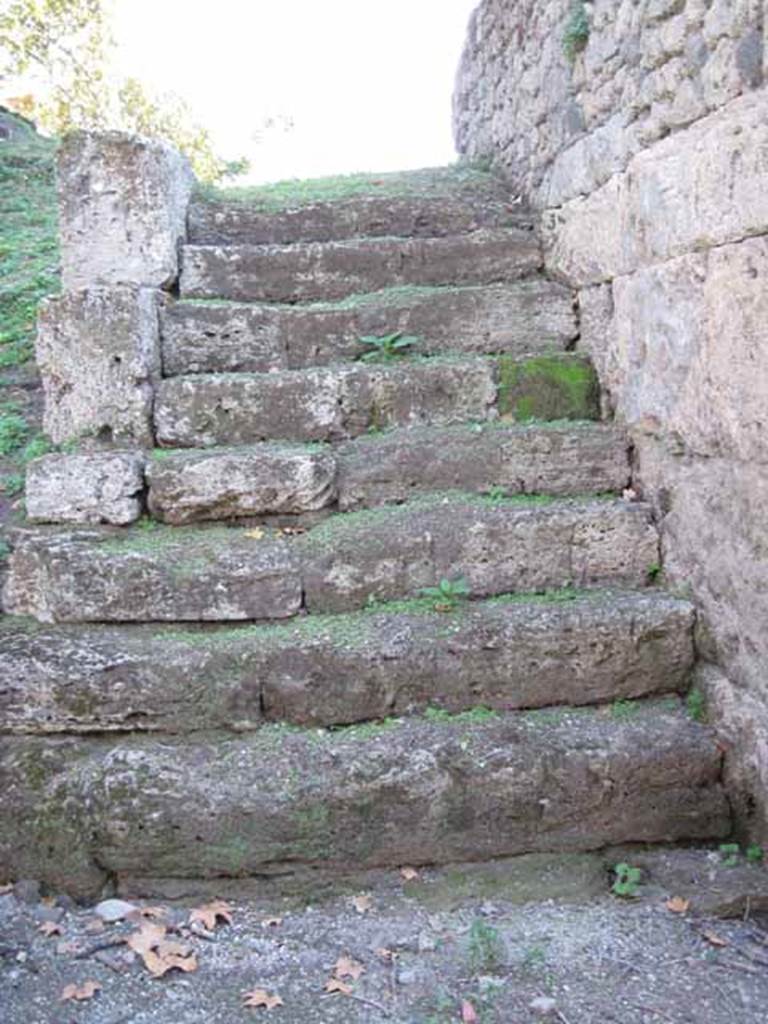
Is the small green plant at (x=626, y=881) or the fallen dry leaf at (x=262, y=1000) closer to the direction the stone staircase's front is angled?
the fallen dry leaf

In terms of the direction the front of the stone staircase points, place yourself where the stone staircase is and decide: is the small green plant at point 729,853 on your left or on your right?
on your left

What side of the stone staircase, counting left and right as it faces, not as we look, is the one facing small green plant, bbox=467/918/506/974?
front

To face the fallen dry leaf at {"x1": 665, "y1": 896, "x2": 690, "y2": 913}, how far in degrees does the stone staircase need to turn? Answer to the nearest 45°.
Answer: approximately 45° to its left

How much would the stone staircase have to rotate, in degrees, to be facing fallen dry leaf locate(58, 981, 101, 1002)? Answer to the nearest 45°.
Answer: approximately 45° to its right

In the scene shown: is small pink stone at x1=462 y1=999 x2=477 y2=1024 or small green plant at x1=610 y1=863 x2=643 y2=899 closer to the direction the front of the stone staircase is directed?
the small pink stone

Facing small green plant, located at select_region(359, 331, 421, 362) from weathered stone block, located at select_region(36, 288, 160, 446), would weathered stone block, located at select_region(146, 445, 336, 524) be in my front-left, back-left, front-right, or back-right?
front-right

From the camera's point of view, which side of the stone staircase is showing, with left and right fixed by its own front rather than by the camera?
front

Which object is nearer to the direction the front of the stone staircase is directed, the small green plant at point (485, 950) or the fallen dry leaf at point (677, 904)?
the small green plant

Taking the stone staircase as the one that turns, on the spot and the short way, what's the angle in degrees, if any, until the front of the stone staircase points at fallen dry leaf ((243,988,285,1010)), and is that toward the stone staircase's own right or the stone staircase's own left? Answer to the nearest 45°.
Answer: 0° — it already faces it

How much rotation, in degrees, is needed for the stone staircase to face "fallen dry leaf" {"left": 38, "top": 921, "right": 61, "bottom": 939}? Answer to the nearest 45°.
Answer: approximately 45° to its right

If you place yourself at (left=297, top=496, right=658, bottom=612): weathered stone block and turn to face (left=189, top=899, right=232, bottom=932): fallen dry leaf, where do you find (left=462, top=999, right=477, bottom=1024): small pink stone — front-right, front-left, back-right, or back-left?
front-left

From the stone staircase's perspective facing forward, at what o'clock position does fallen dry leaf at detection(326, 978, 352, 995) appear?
The fallen dry leaf is roughly at 12 o'clock from the stone staircase.

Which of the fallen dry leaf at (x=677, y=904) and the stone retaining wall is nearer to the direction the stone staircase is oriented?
the fallen dry leaf
